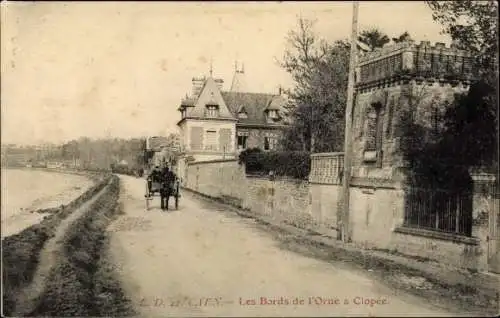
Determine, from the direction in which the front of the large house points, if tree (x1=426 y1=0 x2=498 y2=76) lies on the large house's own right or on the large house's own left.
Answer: on the large house's own left

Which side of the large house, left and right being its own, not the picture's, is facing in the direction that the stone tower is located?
front

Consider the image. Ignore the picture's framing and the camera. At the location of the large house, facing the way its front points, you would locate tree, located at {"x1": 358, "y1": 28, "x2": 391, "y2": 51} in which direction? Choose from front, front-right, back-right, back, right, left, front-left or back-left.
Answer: left

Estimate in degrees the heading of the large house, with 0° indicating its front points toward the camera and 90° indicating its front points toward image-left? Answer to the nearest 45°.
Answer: approximately 0°

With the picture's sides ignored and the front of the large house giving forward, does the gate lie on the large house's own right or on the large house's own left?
on the large house's own left
